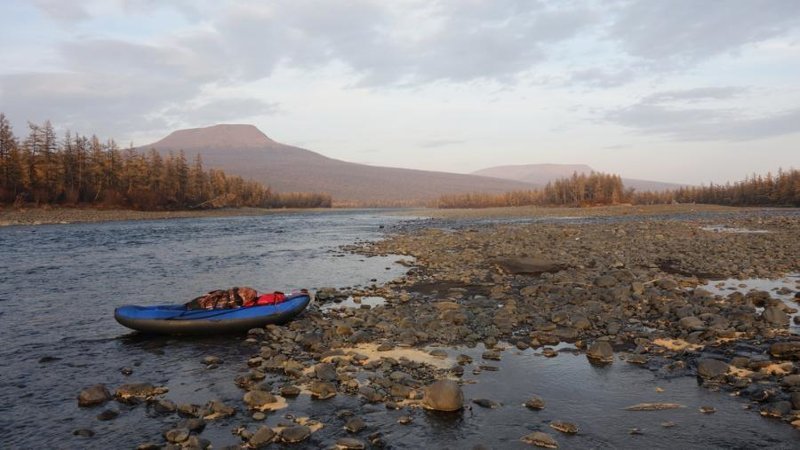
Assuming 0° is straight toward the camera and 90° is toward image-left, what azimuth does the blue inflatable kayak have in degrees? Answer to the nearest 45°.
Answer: approximately 270°

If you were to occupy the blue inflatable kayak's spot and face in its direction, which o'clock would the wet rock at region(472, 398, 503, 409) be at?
The wet rock is roughly at 2 o'clock from the blue inflatable kayak.

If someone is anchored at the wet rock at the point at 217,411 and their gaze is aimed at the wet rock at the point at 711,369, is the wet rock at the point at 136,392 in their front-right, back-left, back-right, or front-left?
back-left

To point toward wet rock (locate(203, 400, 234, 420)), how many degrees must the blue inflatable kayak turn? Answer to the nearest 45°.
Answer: approximately 90° to its right

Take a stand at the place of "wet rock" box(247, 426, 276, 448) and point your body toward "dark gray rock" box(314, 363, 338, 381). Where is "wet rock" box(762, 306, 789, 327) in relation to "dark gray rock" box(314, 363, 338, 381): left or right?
right
